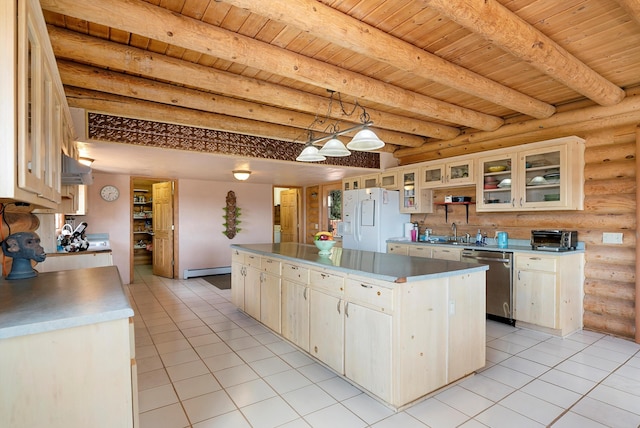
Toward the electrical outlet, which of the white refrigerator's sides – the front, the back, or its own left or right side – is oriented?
left

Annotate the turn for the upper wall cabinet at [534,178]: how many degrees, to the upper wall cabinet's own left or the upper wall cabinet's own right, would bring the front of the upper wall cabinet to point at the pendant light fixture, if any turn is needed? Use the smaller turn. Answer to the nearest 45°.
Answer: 0° — it already faces it

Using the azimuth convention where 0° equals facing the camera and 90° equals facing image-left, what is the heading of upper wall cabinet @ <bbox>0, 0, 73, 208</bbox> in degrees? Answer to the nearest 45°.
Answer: approximately 270°

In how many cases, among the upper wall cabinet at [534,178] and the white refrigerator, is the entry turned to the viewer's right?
0

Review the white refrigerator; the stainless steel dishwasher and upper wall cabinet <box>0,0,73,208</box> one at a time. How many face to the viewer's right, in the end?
1

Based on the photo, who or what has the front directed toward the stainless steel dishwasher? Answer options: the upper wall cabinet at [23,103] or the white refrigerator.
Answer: the upper wall cabinet

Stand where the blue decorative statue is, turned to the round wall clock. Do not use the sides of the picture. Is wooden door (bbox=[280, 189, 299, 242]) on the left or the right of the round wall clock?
right

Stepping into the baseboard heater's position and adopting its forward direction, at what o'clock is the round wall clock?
The round wall clock is roughly at 4 o'clock from the baseboard heater.

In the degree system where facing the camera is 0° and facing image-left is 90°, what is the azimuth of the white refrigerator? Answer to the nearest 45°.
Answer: approximately 45°

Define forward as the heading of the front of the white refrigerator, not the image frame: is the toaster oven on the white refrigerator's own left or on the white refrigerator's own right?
on the white refrigerator's own left

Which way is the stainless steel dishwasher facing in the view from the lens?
facing the viewer and to the left of the viewer

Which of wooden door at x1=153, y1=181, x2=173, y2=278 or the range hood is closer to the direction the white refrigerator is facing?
the range hood

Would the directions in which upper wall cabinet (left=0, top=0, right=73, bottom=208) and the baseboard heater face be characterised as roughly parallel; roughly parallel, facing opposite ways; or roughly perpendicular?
roughly perpendicular

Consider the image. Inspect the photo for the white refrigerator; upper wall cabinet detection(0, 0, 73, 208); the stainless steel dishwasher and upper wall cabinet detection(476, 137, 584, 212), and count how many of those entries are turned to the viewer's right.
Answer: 1

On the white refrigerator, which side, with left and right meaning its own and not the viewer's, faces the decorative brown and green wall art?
right

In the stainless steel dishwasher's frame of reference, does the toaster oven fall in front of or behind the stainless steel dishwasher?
behind
